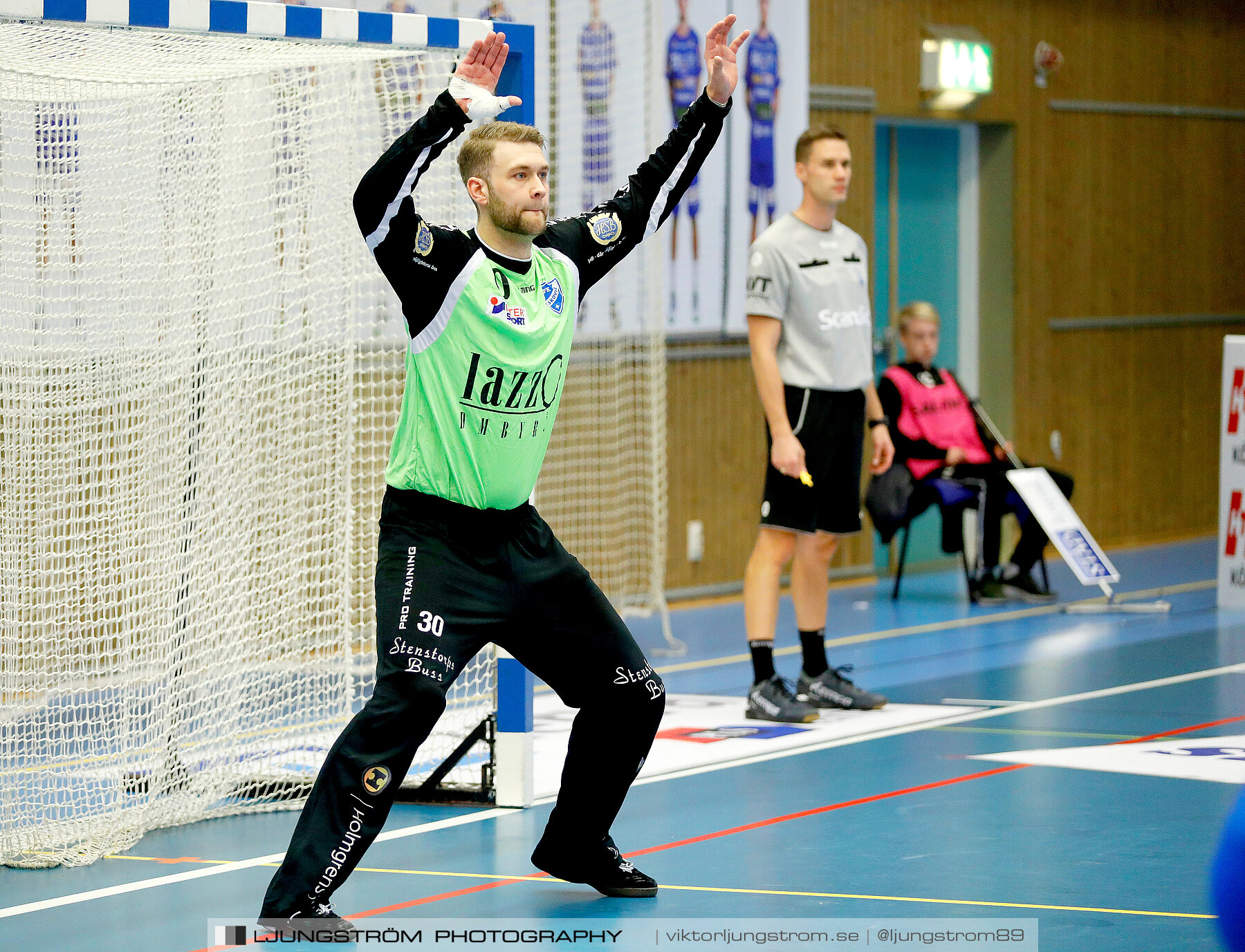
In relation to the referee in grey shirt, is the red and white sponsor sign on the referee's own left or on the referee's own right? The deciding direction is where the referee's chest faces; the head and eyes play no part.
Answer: on the referee's own left

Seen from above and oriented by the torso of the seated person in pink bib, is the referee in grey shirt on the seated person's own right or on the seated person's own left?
on the seated person's own right

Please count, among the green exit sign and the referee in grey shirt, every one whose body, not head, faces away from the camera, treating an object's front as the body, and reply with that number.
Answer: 0

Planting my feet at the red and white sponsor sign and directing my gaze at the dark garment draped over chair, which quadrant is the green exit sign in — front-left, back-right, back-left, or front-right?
front-right

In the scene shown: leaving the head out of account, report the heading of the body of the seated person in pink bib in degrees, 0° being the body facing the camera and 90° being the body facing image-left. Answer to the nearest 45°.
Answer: approximately 315°

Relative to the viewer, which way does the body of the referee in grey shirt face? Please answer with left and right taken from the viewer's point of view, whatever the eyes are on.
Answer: facing the viewer and to the right of the viewer

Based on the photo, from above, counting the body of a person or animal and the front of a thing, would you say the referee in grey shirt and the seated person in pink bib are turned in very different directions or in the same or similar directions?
same or similar directions

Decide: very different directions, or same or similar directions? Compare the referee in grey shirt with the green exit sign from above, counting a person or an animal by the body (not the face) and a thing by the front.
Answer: same or similar directions

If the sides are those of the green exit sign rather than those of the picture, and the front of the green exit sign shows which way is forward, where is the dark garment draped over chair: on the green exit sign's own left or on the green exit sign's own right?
on the green exit sign's own right

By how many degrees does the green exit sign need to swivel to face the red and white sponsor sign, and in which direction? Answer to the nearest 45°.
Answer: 0° — it already faces it
